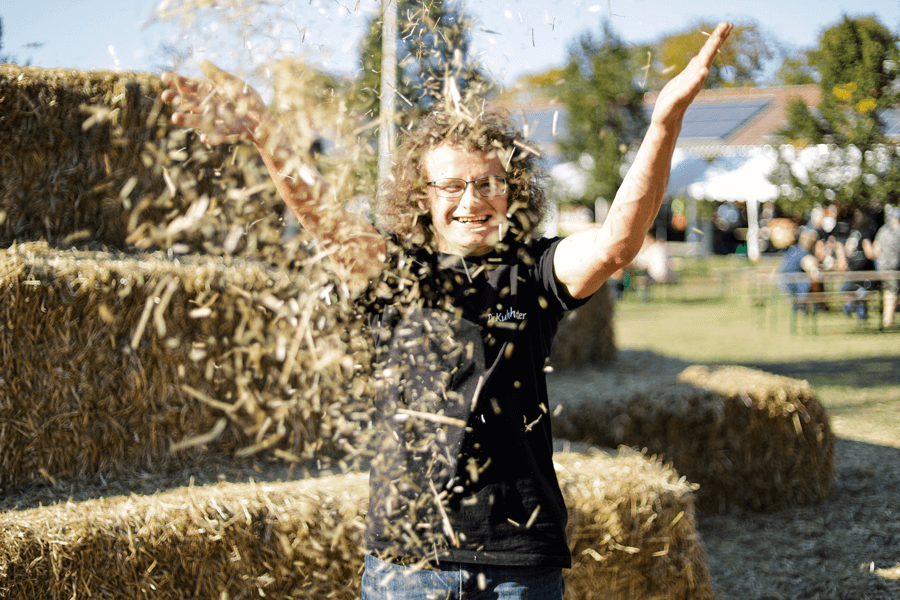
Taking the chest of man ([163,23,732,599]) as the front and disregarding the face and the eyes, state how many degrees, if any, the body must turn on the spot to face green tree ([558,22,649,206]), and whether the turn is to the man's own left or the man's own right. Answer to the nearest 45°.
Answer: approximately 180°

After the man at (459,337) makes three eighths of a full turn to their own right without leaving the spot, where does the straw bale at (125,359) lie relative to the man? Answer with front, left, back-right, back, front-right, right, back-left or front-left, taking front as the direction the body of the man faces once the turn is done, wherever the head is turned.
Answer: front

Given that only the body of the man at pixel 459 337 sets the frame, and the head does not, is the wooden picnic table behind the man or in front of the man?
behind

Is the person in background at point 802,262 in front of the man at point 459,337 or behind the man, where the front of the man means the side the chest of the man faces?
behind

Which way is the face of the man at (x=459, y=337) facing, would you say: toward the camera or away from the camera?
toward the camera

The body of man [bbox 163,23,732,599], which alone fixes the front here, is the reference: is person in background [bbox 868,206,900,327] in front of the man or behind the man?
behind

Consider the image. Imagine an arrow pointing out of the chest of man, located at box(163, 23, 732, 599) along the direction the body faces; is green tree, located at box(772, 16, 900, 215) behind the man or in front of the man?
behind

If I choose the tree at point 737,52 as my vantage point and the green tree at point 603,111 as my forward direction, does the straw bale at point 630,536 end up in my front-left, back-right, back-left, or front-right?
front-left

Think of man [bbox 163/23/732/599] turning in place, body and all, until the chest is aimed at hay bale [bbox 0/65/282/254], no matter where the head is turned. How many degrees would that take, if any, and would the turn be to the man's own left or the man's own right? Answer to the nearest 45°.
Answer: approximately 135° to the man's own right

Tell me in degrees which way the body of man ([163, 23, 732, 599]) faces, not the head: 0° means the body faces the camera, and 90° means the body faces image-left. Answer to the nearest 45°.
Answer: approximately 0°
